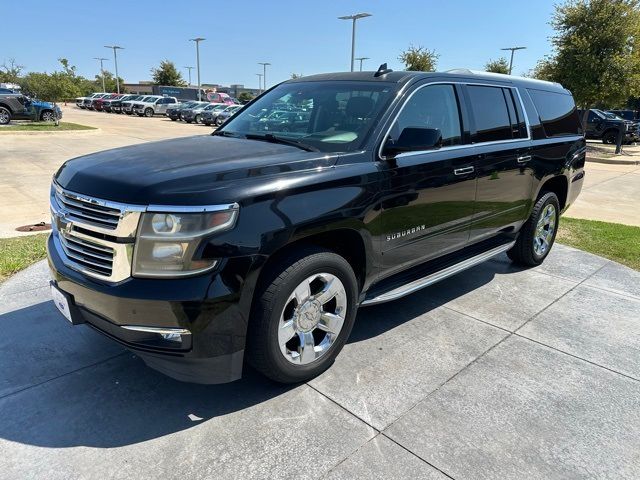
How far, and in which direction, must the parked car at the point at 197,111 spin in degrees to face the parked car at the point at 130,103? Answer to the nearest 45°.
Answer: approximately 90° to its right

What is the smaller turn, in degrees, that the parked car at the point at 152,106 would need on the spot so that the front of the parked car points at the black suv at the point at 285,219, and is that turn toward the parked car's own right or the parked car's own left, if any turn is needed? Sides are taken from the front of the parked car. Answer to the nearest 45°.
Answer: approximately 45° to the parked car's own left

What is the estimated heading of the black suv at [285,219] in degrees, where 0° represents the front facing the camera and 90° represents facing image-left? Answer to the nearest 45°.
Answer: approximately 45°

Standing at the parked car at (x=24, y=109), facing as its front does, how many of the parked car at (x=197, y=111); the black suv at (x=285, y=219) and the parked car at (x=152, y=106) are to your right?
1

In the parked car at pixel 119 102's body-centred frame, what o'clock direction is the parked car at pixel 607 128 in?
the parked car at pixel 607 128 is roughly at 9 o'clock from the parked car at pixel 119 102.

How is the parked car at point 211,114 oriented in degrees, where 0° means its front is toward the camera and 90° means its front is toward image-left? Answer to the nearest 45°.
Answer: approximately 45°

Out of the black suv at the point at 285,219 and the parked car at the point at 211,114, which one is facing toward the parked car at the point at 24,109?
the parked car at the point at 211,114

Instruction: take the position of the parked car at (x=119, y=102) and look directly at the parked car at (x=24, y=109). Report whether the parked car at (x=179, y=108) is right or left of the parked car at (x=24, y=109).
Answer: left

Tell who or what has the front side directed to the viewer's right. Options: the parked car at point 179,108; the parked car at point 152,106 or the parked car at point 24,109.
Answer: the parked car at point 24,109

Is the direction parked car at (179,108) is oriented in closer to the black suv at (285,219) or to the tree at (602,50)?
the black suv
